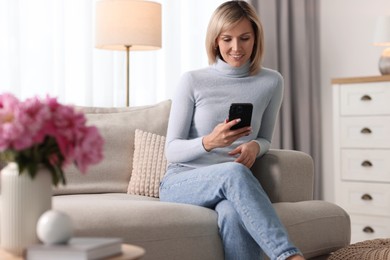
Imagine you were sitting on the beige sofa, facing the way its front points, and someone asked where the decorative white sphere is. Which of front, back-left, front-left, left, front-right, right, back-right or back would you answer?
front

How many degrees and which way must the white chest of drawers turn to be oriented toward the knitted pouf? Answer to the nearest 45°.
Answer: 0° — it already faces it

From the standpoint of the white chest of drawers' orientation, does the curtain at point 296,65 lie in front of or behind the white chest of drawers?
behind

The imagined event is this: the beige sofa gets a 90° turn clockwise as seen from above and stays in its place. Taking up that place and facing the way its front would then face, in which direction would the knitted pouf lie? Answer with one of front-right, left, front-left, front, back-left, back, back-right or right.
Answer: back

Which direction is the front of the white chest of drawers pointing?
toward the camera

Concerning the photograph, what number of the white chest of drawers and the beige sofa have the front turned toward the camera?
2

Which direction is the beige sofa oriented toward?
toward the camera

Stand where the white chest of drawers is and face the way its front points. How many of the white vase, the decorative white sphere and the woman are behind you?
0

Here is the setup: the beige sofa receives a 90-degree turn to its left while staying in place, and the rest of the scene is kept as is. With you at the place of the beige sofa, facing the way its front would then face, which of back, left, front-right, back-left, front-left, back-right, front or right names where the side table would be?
right

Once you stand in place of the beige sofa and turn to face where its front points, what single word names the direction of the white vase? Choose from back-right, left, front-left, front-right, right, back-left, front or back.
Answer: front

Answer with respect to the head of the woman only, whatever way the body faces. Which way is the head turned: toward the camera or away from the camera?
toward the camera

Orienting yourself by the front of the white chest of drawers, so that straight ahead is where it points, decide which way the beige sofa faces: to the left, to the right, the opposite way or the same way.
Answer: the same way

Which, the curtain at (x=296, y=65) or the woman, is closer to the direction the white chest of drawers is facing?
the woman
